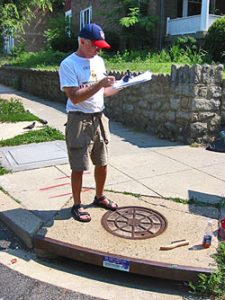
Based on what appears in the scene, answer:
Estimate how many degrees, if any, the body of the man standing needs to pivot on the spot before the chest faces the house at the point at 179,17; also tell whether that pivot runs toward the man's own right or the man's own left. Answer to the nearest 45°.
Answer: approximately 135° to the man's own left

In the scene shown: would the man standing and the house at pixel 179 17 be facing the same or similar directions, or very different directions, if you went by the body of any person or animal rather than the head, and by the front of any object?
same or similar directions

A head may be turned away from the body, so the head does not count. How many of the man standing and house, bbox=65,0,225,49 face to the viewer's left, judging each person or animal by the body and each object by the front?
0

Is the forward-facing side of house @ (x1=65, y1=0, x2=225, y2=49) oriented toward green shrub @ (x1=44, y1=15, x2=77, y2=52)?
no

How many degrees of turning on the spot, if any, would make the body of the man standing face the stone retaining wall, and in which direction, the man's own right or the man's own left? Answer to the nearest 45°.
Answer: approximately 90° to the man's own left

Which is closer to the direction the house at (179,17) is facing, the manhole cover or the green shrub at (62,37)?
the manhole cover

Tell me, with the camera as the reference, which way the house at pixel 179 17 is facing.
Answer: facing the viewer and to the right of the viewer

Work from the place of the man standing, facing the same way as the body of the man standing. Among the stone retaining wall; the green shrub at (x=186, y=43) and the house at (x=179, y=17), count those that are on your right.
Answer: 0
